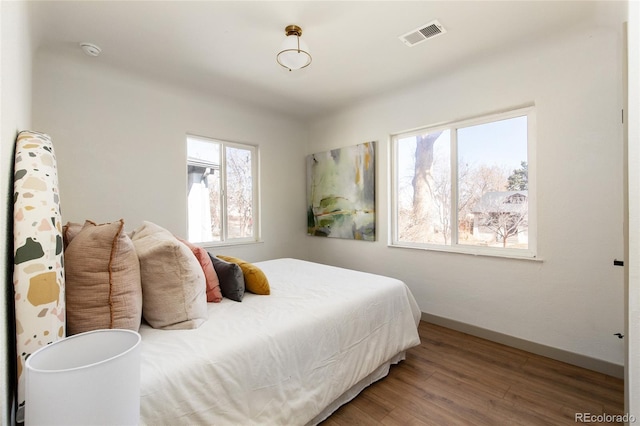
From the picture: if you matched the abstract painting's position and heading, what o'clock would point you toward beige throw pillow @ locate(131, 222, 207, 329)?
The beige throw pillow is roughly at 11 o'clock from the abstract painting.

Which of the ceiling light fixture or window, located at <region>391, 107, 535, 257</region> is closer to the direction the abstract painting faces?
the ceiling light fixture

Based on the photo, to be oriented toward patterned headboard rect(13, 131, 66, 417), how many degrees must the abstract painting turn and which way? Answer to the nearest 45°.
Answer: approximately 45° to its left

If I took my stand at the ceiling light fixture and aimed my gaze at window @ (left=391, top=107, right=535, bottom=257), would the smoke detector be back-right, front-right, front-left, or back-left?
back-left

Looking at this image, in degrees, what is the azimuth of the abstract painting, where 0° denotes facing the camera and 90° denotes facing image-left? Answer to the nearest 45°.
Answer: approximately 45°

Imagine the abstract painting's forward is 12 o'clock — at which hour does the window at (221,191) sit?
The window is roughly at 1 o'clock from the abstract painting.

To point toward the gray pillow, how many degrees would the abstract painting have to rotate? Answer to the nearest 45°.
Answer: approximately 45° to its left

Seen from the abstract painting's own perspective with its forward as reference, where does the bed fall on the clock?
The bed is roughly at 11 o'clock from the abstract painting.

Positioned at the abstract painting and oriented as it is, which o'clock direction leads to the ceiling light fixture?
The ceiling light fixture is roughly at 11 o'clock from the abstract painting.

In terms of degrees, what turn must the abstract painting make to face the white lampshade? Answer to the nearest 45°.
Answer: approximately 45° to its left

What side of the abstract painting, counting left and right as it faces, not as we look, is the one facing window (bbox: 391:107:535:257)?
left
